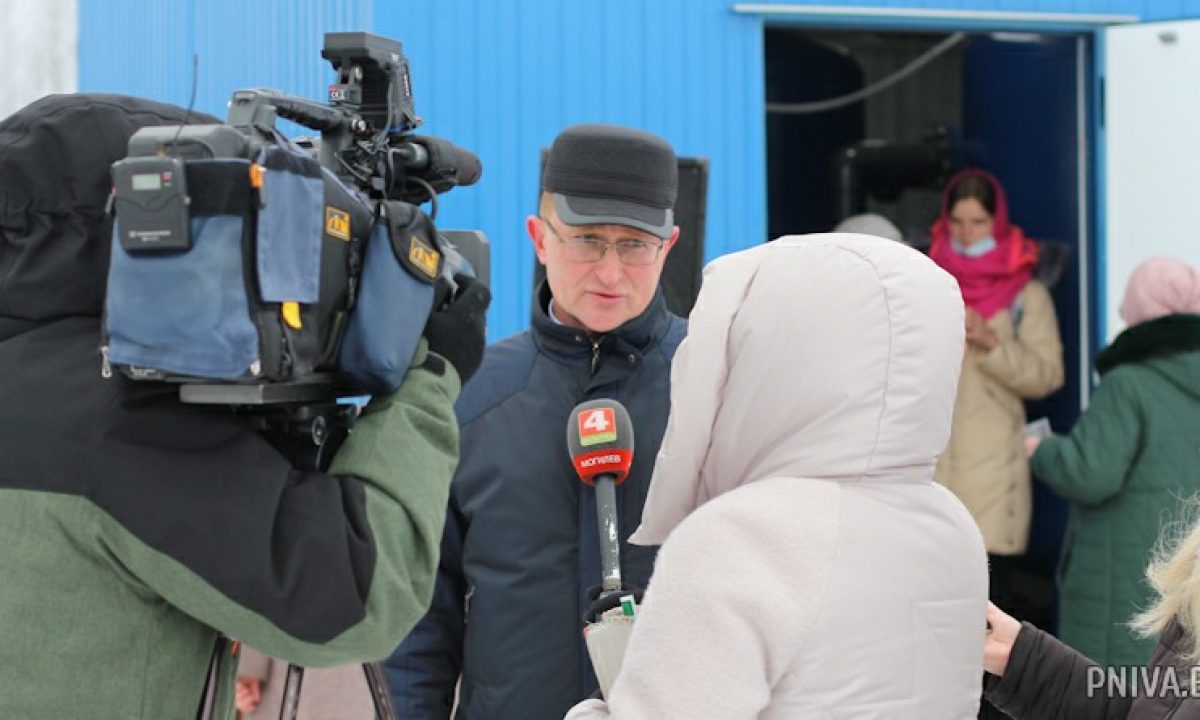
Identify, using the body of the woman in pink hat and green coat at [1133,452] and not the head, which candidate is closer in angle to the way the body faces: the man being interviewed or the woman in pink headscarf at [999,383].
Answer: the woman in pink headscarf

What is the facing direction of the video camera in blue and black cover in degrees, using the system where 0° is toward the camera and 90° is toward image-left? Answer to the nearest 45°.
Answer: approximately 225°

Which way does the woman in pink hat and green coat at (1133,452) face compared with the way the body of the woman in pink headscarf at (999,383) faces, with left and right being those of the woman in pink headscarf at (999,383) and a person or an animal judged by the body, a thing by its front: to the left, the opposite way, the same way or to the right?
to the right

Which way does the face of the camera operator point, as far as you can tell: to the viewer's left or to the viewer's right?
to the viewer's right

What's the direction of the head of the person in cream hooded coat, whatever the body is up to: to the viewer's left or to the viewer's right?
to the viewer's left

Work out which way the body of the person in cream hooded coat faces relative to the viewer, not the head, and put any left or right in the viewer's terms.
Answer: facing away from the viewer and to the left of the viewer

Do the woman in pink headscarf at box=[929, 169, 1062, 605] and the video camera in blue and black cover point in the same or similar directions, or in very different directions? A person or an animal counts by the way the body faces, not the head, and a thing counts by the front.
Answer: very different directions
